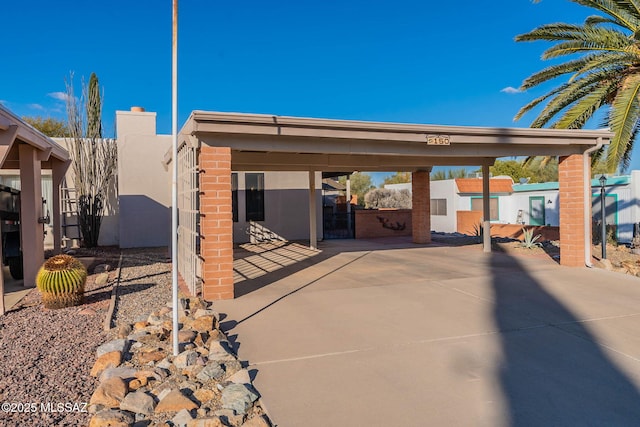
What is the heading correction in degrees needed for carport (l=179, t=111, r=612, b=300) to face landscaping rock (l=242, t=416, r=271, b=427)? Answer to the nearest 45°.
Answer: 0° — it already faces it

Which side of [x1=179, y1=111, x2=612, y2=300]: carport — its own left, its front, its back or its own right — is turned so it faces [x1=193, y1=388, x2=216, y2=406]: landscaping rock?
front

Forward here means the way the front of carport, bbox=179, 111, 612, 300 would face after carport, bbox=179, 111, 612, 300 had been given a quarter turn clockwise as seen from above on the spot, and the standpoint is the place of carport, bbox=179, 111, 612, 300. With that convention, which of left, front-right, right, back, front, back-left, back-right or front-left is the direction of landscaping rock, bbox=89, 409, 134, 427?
left

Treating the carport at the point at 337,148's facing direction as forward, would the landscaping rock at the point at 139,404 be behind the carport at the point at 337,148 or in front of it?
in front

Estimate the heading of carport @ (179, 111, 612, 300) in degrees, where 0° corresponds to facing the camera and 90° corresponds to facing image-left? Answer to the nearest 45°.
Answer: approximately 0°

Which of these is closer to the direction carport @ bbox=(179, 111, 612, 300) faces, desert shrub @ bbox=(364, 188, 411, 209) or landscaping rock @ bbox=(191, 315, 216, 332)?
the landscaping rock

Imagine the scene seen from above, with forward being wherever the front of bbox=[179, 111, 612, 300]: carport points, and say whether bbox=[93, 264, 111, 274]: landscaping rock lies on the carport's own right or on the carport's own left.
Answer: on the carport's own right

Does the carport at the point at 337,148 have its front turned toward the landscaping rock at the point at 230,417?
yes

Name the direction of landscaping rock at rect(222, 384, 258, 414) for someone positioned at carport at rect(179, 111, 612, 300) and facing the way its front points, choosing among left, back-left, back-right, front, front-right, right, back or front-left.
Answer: front

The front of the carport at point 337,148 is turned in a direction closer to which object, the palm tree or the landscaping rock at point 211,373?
the landscaping rock

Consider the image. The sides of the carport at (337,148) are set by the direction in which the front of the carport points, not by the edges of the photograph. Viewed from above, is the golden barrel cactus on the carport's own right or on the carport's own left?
on the carport's own right

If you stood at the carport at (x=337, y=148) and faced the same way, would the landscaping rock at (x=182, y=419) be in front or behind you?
in front

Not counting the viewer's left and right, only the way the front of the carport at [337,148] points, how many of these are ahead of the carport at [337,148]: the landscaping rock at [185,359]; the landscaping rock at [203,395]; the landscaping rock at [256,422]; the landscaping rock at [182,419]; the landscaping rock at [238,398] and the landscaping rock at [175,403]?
6

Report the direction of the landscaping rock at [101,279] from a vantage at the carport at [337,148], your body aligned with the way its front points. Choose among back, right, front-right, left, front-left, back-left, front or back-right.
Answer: right

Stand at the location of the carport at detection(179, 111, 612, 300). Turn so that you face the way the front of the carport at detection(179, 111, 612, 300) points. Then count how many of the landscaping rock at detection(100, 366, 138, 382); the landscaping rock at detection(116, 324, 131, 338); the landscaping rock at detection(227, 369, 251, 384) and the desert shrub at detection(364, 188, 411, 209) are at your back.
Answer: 1
